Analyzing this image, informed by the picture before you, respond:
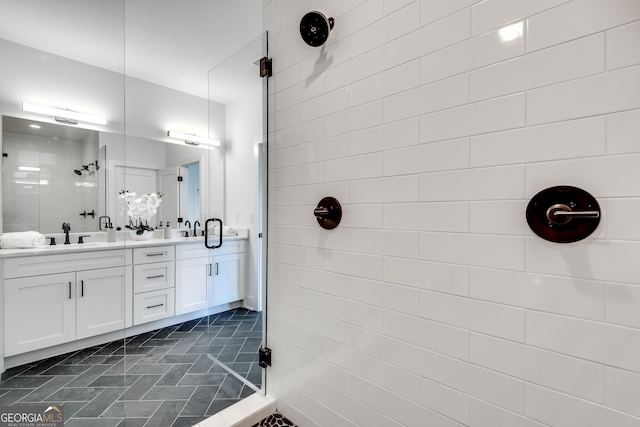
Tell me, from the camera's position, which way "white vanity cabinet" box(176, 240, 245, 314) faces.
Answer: facing the viewer and to the right of the viewer

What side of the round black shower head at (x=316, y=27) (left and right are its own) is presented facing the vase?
right

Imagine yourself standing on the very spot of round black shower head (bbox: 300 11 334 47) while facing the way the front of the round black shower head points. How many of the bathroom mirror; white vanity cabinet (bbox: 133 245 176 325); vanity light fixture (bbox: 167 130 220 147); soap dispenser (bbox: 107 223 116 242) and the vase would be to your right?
5

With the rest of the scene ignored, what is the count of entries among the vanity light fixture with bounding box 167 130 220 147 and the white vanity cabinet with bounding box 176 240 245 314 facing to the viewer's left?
0

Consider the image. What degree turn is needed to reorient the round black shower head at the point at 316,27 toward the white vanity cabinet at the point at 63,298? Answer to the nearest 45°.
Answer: approximately 90° to its right

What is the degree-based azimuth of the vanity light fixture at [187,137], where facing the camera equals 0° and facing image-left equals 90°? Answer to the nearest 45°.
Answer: approximately 315°

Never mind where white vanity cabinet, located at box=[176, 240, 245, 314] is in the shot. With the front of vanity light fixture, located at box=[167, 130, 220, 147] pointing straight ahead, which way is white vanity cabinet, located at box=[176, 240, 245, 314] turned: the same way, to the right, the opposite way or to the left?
the same way

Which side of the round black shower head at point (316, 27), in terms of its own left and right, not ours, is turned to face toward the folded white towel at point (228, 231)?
right

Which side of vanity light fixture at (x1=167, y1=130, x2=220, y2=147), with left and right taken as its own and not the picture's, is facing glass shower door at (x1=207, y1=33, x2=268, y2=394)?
front

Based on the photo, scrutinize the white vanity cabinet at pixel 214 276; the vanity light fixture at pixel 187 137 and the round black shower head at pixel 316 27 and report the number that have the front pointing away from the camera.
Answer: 0

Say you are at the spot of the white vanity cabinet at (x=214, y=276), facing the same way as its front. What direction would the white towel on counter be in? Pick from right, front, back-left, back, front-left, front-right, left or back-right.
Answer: back-right

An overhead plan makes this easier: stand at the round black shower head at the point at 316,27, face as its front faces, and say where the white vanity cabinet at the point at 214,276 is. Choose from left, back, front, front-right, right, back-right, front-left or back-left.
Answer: right

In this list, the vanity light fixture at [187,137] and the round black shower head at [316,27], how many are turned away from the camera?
0

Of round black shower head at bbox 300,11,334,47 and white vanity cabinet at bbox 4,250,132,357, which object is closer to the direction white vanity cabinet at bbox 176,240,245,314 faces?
the round black shower head
